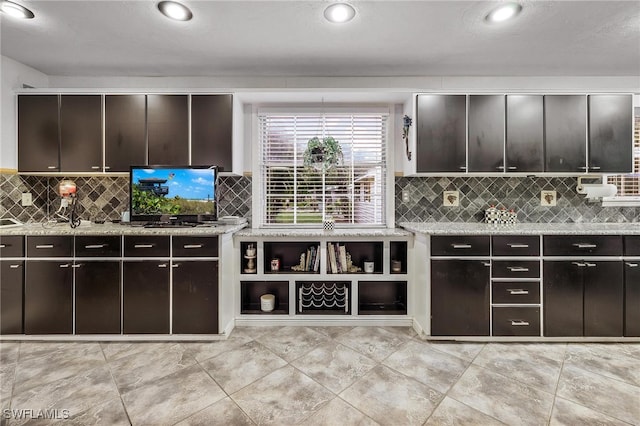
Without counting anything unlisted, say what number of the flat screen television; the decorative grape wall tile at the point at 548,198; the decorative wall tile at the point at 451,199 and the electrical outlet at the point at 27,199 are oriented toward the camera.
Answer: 4

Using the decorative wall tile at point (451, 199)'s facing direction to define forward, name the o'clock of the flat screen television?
The flat screen television is roughly at 2 o'clock from the decorative wall tile.

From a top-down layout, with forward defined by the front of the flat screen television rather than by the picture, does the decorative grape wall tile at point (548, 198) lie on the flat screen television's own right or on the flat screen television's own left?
on the flat screen television's own left

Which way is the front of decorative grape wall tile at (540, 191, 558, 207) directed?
toward the camera

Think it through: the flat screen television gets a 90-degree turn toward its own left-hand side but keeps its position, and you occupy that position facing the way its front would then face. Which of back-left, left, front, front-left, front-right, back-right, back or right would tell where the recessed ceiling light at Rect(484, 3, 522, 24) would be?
front-right

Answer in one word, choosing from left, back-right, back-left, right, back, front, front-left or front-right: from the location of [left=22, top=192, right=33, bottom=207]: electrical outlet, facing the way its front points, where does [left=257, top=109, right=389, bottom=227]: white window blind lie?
front-left

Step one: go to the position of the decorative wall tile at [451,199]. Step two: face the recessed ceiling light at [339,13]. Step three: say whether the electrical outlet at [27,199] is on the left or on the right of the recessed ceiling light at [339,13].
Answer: right

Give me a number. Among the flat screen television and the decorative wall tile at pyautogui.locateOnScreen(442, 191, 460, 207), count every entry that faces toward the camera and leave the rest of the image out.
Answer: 2

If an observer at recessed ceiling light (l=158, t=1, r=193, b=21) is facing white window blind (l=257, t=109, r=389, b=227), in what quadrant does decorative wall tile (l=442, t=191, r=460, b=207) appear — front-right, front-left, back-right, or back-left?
front-right

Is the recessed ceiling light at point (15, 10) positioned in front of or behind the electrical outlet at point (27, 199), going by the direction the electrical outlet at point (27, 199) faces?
in front

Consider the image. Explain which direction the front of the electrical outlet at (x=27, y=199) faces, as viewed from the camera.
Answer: facing the viewer

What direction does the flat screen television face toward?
toward the camera

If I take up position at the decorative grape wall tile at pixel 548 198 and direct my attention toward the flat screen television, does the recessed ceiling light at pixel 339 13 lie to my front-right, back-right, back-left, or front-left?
front-left
